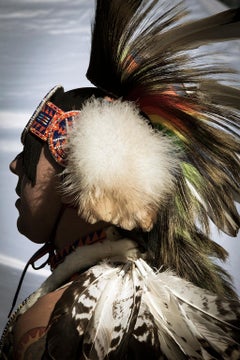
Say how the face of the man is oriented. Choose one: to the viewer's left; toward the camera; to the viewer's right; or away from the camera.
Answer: to the viewer's left

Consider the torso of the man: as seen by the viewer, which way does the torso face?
to the viewer's left
